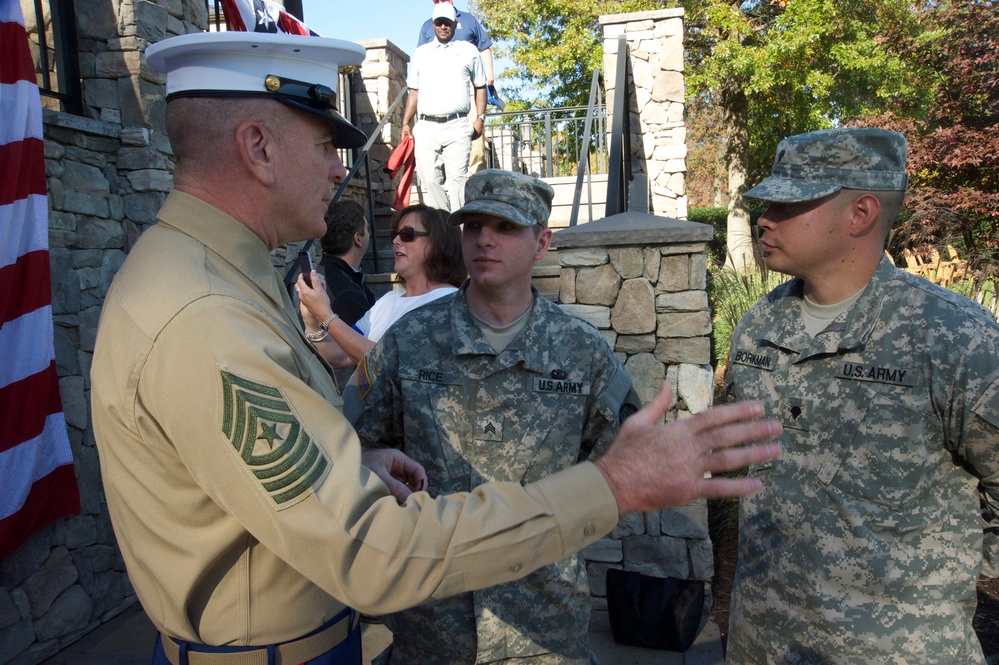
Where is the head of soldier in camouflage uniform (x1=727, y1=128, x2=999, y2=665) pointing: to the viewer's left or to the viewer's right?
to the viewer's left

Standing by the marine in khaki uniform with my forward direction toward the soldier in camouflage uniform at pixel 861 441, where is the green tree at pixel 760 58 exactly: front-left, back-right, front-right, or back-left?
front-left

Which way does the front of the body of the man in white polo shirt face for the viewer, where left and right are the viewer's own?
facing the viewer

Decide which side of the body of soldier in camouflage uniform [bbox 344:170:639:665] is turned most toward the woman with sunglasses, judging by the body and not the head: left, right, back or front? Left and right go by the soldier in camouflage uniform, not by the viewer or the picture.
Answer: back

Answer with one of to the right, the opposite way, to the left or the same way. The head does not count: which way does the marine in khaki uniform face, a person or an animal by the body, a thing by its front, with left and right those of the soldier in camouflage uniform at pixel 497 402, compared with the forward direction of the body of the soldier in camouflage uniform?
to the left

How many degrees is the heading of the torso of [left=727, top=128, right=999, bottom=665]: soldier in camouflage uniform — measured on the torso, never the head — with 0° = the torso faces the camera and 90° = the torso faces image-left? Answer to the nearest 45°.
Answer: approximately 45°

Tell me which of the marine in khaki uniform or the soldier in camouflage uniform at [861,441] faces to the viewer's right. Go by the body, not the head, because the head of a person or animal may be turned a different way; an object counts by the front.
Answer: the marine in khaki uniform

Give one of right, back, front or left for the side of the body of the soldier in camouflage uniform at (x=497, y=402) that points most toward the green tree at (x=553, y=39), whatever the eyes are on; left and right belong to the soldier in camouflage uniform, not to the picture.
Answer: back

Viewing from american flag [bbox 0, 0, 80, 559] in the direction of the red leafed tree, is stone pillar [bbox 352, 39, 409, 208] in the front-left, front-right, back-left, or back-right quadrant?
front-left

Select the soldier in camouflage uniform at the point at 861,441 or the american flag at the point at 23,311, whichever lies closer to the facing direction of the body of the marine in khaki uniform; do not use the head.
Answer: the soldier in camouflage uniform

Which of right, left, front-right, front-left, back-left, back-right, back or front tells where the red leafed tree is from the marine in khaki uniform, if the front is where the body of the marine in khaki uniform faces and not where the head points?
front-left

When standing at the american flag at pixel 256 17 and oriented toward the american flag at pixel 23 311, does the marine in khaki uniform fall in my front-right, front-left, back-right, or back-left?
front-left

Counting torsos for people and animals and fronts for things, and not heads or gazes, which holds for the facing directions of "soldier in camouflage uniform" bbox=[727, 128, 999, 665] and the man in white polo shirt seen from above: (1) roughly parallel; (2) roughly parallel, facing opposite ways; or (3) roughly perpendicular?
roughly perpendicular

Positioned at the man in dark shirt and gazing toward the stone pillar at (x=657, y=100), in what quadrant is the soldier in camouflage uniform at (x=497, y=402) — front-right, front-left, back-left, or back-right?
back-right

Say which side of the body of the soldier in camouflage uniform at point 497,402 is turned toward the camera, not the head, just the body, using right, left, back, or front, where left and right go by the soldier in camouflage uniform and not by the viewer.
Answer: front
